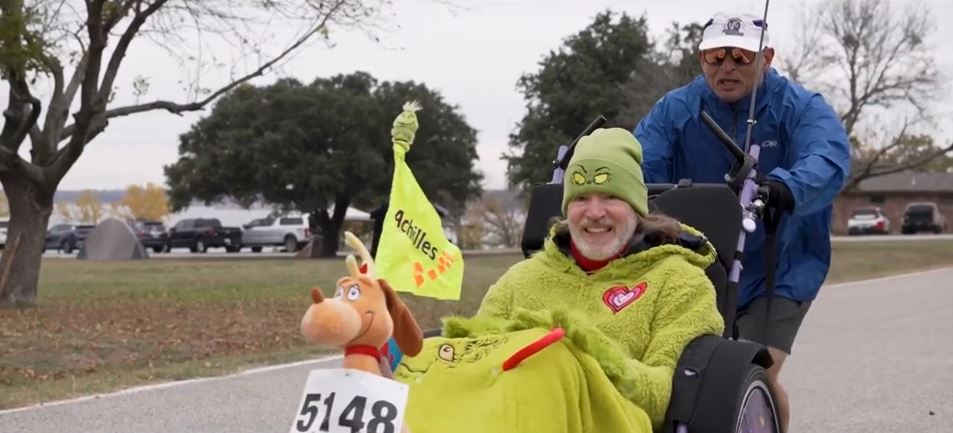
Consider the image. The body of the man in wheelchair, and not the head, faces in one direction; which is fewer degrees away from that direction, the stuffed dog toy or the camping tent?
the stuffed dog toy

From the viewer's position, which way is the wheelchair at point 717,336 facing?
facing the viewer and to the left of the viewer

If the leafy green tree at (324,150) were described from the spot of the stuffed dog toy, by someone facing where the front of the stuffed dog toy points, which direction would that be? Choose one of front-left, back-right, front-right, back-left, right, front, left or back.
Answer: back-right

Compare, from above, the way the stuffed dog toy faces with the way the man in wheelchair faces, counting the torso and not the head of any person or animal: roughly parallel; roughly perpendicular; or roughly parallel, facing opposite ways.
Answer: roughly parallel

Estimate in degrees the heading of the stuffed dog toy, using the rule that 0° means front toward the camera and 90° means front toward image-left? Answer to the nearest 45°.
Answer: approximately 45°

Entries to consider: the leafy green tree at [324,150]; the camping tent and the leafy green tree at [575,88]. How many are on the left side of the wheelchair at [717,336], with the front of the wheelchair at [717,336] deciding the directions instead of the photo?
0

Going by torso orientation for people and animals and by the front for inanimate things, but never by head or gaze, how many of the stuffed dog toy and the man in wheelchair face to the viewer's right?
0

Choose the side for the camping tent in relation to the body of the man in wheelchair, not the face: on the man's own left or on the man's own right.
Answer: on the man's own right

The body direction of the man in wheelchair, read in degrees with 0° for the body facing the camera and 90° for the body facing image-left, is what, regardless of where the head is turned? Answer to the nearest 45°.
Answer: approximately 45°

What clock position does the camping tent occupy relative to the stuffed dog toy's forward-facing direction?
The camping tent is roughly at 4 o'clock from the stuffed dog toy.

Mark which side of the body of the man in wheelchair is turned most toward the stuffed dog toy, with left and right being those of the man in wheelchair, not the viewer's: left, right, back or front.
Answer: front

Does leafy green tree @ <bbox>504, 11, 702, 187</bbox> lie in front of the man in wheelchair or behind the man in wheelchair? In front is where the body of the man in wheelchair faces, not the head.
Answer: behind

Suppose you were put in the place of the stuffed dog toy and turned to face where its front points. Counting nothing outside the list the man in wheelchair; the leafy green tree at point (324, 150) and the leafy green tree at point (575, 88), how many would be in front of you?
0

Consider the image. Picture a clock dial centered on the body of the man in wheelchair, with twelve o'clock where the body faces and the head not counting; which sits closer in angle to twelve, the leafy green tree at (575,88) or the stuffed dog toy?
the stuffed dog toy

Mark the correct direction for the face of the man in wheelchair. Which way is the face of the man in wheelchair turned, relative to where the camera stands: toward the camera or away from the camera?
toward the camera

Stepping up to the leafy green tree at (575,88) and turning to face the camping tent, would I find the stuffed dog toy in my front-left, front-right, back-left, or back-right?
front-left

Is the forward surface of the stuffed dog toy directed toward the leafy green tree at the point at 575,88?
no

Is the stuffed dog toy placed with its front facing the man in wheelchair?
no

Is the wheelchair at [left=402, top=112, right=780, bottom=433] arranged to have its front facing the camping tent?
no
